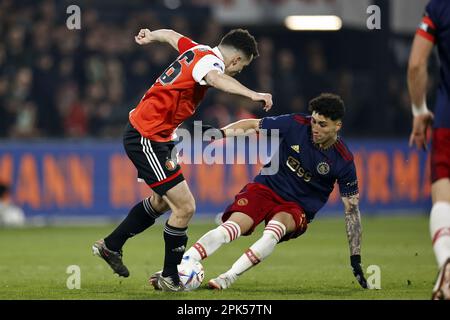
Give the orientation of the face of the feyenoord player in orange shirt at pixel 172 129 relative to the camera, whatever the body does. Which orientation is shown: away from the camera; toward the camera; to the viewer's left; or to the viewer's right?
to the viewer's right

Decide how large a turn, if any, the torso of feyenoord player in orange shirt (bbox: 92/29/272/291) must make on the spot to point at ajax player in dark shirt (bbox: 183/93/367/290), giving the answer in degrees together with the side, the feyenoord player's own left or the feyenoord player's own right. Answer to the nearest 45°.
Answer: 0° — they already face them

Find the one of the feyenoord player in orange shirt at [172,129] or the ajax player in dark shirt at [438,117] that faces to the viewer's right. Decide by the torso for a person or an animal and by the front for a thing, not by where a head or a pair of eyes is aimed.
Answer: the feyenoord player in orange shirt

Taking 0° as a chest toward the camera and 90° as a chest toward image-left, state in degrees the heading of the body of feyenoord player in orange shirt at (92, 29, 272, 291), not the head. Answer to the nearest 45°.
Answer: approximately 270°

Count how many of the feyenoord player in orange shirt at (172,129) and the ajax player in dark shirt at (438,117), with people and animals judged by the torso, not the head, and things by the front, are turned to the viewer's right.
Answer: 1
